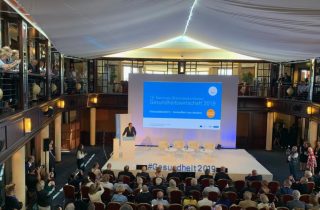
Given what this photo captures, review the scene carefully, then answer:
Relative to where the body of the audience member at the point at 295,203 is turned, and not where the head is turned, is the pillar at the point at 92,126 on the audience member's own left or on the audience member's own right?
on the audience member's own left

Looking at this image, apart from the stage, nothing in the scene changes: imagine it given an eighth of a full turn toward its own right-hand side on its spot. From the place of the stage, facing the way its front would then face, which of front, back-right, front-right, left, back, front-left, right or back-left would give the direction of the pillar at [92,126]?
right

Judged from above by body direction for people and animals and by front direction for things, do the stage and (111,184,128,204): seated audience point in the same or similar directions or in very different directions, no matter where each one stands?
very different directions

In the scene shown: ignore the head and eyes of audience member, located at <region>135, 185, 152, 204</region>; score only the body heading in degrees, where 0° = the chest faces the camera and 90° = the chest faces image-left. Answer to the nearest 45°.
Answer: approximately 180°

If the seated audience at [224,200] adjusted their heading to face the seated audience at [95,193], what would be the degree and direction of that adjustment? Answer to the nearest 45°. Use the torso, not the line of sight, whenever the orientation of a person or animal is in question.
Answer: approximately 90° to their left

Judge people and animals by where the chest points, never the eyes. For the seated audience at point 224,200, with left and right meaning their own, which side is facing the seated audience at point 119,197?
left

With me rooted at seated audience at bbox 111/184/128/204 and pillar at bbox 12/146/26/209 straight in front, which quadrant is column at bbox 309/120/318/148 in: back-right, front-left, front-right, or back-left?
back-right

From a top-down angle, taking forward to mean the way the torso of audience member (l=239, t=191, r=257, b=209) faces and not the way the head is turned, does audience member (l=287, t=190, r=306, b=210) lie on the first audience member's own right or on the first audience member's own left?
on the first audience member's own right

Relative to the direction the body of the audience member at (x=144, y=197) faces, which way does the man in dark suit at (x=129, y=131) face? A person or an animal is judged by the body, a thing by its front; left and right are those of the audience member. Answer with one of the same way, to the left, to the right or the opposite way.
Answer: the opposite way

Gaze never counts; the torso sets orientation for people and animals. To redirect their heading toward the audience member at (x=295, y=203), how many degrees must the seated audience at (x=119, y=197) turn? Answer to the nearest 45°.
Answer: approximately 90° to their right

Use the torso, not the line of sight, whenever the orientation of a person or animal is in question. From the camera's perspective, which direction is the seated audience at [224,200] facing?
away from the camera

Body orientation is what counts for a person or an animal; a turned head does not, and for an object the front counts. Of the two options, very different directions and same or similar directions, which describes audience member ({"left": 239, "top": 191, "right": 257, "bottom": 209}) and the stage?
very different directions
